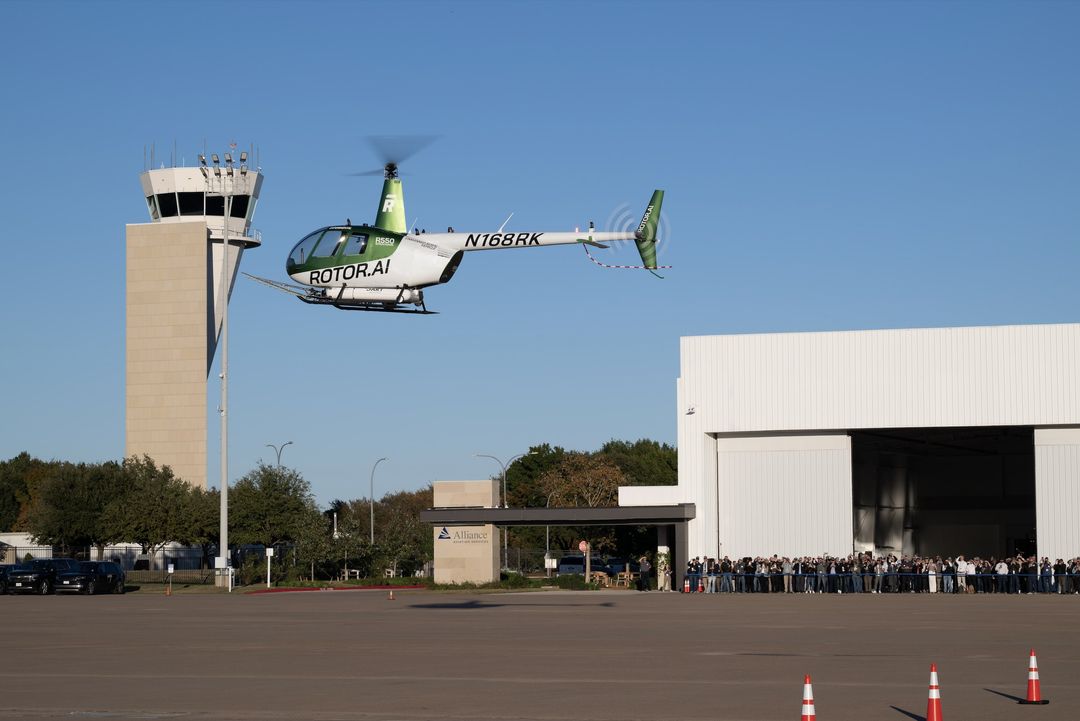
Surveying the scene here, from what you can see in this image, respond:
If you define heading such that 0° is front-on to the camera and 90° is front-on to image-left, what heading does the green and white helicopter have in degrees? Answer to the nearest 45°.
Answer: approximately 90°
